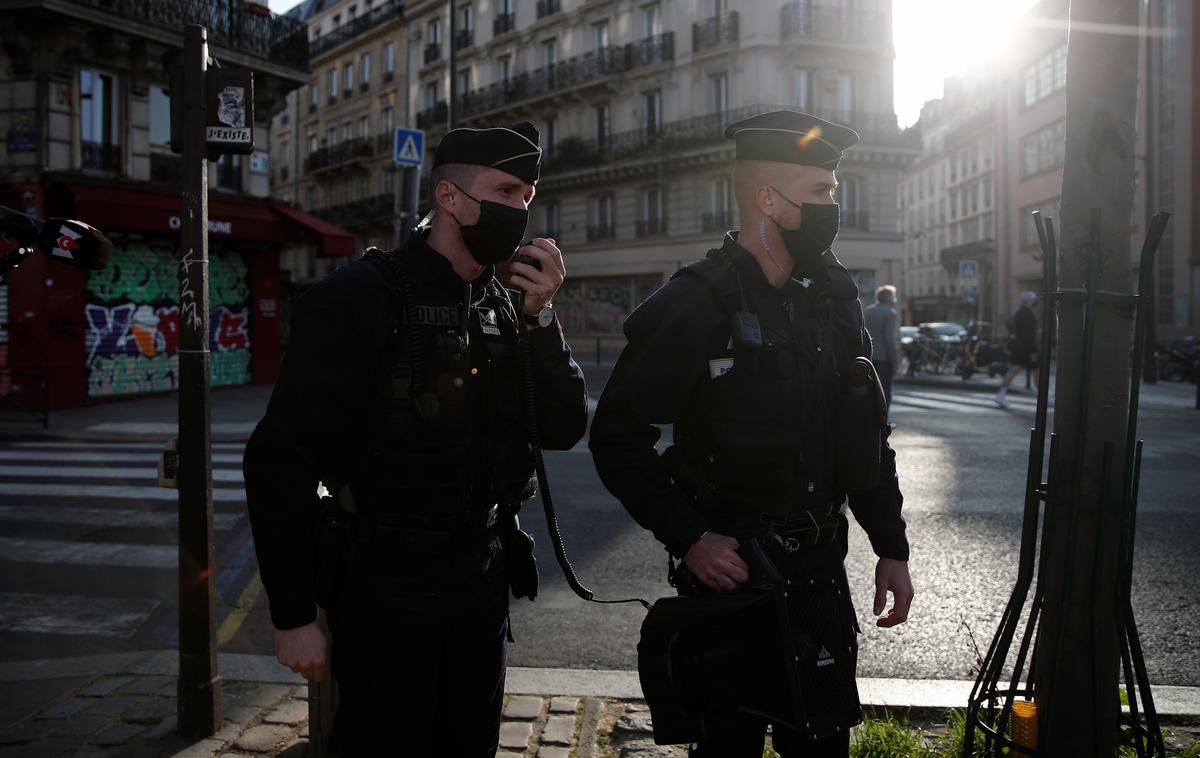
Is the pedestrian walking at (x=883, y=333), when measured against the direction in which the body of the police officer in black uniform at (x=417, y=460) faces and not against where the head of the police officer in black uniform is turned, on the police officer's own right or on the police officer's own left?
on the police officer's own left

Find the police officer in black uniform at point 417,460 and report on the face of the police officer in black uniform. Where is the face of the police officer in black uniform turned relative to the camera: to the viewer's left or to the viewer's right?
to the viewer's right

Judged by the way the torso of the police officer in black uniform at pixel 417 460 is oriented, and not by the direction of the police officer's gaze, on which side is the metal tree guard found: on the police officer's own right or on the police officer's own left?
on the police officer's own left

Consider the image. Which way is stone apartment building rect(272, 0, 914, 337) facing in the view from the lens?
facing the viewer and to the left of the viewer

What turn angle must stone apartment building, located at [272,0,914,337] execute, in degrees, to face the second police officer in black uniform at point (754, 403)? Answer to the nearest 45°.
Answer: approximately 45° to its left

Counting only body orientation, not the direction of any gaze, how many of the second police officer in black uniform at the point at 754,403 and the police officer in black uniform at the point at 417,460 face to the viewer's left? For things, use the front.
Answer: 0

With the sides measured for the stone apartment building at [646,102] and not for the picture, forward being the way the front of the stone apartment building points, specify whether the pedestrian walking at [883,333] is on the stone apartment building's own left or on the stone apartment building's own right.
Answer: on the stone apartment building's own left

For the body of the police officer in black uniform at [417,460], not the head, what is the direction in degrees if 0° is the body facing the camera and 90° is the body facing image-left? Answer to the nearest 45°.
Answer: approximately 315°

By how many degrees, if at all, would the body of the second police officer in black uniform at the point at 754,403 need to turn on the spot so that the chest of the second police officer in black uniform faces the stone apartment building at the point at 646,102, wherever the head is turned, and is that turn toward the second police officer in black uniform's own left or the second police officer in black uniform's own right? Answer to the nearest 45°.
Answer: approximately 135° to the second police officer in black uniform's own left

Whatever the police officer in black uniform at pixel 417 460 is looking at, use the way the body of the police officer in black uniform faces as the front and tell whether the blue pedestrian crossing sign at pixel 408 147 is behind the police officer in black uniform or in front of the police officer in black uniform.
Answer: behind

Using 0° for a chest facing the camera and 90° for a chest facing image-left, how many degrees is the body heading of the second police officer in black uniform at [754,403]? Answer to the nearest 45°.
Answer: approximately 315°

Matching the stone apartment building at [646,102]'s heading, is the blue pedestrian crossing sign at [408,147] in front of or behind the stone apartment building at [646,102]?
in front

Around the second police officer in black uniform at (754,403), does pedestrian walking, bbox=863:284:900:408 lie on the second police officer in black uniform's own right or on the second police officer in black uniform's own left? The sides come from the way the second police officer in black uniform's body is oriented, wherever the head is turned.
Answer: on the second police officer in black uniform's own left
